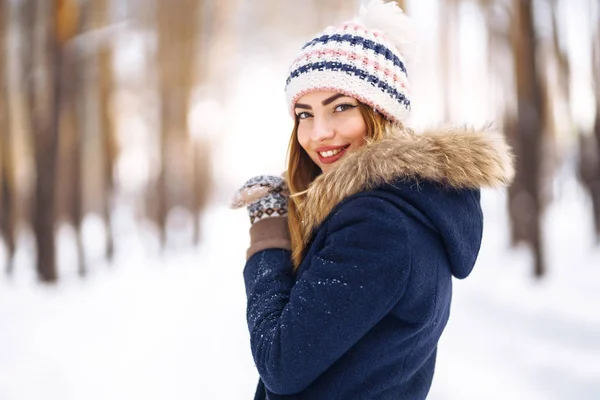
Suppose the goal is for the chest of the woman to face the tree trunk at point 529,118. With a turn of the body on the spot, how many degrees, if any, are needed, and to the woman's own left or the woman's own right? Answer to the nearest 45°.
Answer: approximately 90° to the woman's own right

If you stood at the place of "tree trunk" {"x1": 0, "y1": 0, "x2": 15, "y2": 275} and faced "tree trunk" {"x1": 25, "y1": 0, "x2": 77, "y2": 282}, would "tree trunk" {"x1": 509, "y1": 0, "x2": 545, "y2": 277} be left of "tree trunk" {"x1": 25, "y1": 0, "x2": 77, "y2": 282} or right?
left

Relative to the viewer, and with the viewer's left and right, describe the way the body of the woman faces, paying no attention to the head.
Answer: facing to the left of the viewer

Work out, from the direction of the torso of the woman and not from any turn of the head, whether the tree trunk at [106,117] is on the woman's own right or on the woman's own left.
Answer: on the woman's own right
